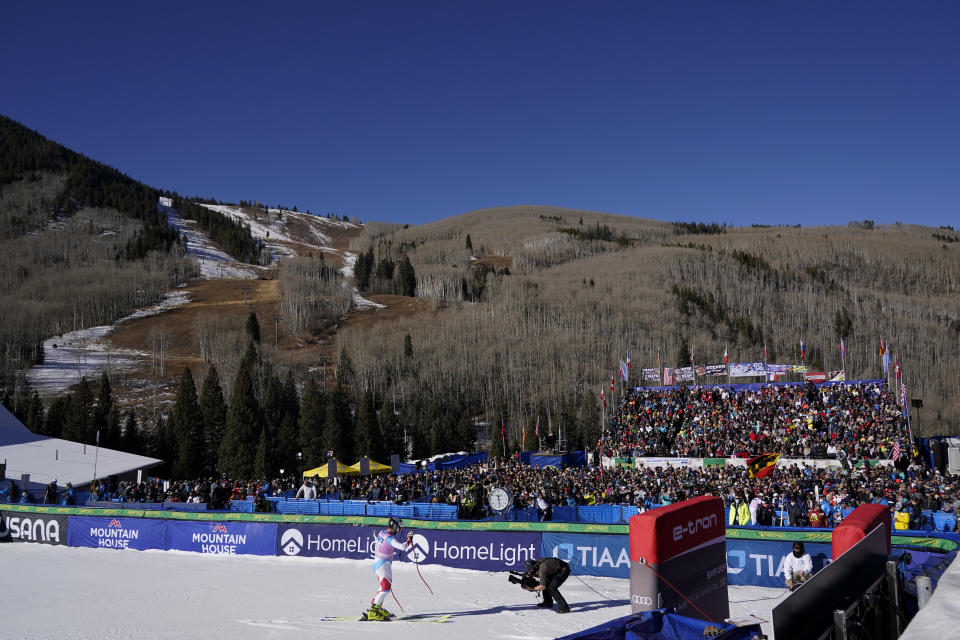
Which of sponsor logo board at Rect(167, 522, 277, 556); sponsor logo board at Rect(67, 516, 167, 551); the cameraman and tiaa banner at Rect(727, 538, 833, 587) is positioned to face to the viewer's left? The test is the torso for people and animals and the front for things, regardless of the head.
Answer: the cameraman

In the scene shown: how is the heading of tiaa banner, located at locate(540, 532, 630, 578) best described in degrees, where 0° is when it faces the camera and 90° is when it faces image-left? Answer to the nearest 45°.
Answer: approximately 0°

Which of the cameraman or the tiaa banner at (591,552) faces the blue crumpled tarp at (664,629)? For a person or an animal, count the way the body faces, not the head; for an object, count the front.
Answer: the tiaa banner

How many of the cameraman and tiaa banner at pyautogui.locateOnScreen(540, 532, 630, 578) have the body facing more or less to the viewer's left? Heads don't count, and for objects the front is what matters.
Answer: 1

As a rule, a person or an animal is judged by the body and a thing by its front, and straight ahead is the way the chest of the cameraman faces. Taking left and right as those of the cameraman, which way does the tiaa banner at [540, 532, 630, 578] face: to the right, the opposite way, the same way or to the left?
to the left

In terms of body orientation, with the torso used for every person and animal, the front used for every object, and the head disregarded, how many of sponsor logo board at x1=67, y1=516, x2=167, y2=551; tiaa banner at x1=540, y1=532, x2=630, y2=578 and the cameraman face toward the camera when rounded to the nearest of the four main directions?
2

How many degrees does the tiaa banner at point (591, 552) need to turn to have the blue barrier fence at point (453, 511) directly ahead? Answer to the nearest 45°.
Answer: approximately 135° to its right

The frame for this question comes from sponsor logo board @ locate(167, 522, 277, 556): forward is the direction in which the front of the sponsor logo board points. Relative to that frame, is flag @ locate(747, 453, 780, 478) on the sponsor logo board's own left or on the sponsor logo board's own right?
on the sponsor logo board's own left

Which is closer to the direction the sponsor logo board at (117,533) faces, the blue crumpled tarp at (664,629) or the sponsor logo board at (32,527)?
the blue crumpled tarp

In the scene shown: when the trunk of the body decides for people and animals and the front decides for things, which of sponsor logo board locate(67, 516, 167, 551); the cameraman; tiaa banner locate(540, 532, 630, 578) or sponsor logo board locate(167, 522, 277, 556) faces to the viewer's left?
the cameraman
